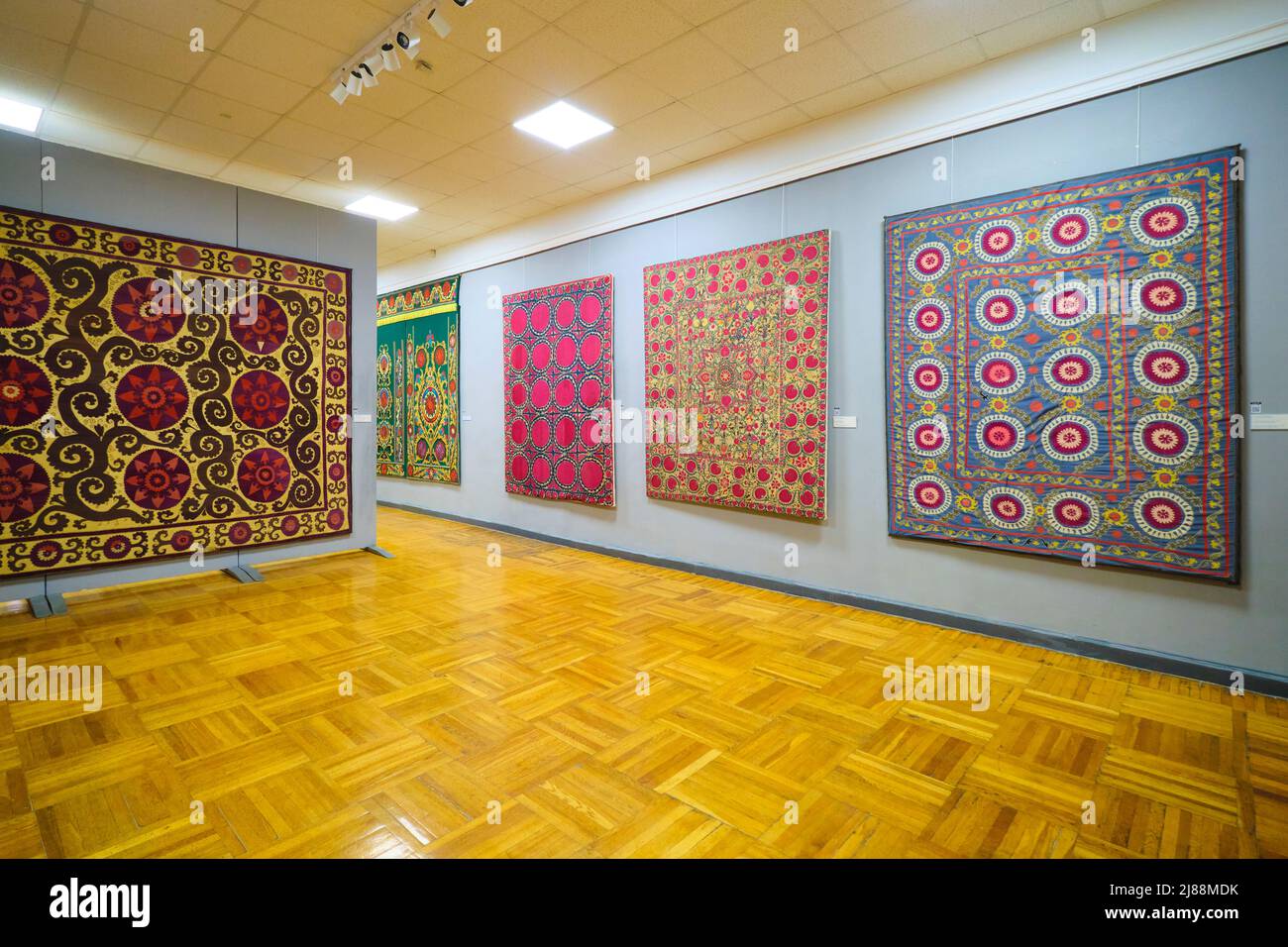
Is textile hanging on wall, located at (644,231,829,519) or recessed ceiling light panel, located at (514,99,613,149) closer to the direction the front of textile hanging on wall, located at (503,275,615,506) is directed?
the recessed ceiling light panel

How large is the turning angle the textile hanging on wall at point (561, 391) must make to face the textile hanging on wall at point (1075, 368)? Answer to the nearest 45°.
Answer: approximately 90° to its left

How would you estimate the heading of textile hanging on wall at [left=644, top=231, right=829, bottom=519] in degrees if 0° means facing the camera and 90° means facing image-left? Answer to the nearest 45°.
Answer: approximately 45°

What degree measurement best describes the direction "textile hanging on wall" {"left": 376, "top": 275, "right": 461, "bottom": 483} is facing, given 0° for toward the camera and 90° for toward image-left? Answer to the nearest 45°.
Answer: approximately 45°

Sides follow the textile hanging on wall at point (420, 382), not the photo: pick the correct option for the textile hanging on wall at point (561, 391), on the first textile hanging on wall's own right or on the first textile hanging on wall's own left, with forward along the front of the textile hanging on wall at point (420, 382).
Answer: on the first textile hanging on wall's own left

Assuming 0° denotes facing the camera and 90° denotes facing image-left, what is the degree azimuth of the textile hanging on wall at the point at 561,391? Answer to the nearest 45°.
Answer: approximately 45°

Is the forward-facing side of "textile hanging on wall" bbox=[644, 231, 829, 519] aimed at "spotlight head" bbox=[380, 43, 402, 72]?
yes

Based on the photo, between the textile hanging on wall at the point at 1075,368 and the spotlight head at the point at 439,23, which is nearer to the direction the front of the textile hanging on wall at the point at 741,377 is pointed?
the spotlight head
